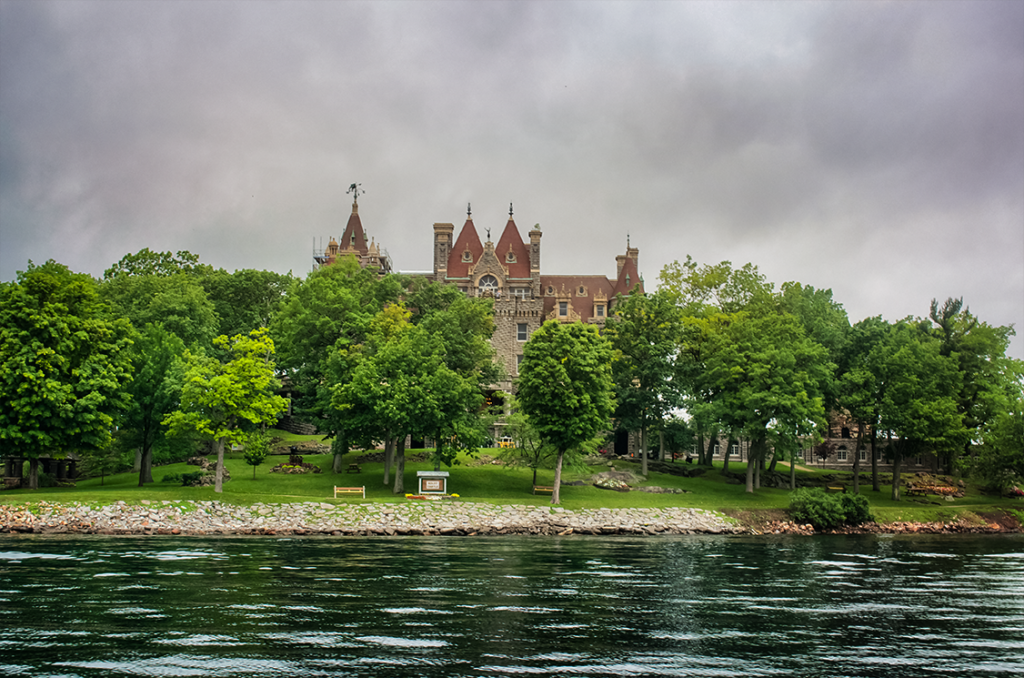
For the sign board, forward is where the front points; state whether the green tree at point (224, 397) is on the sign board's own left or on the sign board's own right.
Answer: on the sign board's own right

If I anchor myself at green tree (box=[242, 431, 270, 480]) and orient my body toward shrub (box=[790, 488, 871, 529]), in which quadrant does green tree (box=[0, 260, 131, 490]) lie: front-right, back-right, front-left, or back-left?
back-right

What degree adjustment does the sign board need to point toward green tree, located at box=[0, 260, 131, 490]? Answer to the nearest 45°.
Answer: approximately 90° to its right

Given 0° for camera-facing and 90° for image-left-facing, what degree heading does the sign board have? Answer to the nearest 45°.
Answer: approximately 0°

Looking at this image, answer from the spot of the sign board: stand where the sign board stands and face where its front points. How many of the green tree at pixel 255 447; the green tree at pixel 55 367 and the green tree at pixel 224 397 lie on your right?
3

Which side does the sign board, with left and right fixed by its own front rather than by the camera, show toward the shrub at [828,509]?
left

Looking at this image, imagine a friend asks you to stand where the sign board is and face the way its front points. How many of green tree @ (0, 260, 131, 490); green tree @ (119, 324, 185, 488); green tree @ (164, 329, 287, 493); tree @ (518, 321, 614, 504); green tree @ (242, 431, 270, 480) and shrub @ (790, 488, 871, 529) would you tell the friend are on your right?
4

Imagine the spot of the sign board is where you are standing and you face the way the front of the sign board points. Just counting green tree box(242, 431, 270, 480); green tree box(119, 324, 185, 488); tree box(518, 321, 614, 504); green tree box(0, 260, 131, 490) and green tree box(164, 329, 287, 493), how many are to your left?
1

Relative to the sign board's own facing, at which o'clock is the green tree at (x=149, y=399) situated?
The green tree is roughly at 3 o'clock from the sign board.

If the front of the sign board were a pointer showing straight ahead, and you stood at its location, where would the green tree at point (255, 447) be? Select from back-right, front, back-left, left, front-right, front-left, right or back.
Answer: right
